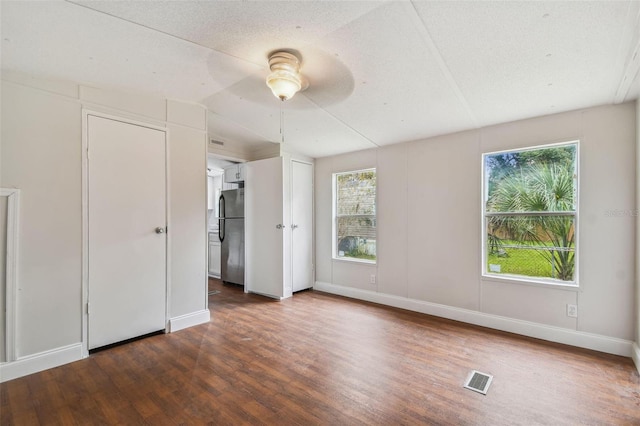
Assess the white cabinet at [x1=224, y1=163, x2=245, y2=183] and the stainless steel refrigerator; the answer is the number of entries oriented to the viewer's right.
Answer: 0

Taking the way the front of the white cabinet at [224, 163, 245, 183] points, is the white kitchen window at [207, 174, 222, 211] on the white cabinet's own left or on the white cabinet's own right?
on the white cabinet's own right

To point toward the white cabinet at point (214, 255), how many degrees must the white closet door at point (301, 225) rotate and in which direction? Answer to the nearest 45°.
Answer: approximately 180°

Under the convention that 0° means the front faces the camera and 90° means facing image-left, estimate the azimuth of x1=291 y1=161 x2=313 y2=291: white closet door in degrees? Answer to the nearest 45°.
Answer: approximately 315°

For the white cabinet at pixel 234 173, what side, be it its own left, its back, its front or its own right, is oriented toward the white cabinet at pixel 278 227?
left

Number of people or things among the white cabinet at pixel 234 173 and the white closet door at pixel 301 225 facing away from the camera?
0

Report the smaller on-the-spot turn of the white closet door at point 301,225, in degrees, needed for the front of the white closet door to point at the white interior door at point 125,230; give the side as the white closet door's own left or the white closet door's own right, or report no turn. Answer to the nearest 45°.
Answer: approximately 90° to the white closet door's own right

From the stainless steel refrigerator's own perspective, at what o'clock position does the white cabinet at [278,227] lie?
The white cabinet is roughly at 9 o'clock from the stainless steel refrigerator.

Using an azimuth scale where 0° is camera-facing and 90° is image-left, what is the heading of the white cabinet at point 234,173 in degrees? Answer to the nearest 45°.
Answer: approximately 45°

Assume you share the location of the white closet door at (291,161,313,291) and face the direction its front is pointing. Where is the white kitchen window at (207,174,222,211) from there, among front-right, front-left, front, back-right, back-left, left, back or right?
back

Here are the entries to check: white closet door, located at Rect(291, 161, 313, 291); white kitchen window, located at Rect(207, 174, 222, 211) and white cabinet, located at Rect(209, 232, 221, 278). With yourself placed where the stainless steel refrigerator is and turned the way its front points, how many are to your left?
1

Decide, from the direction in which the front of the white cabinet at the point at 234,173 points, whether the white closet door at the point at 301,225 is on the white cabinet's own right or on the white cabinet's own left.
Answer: on the white cabinet's own left
